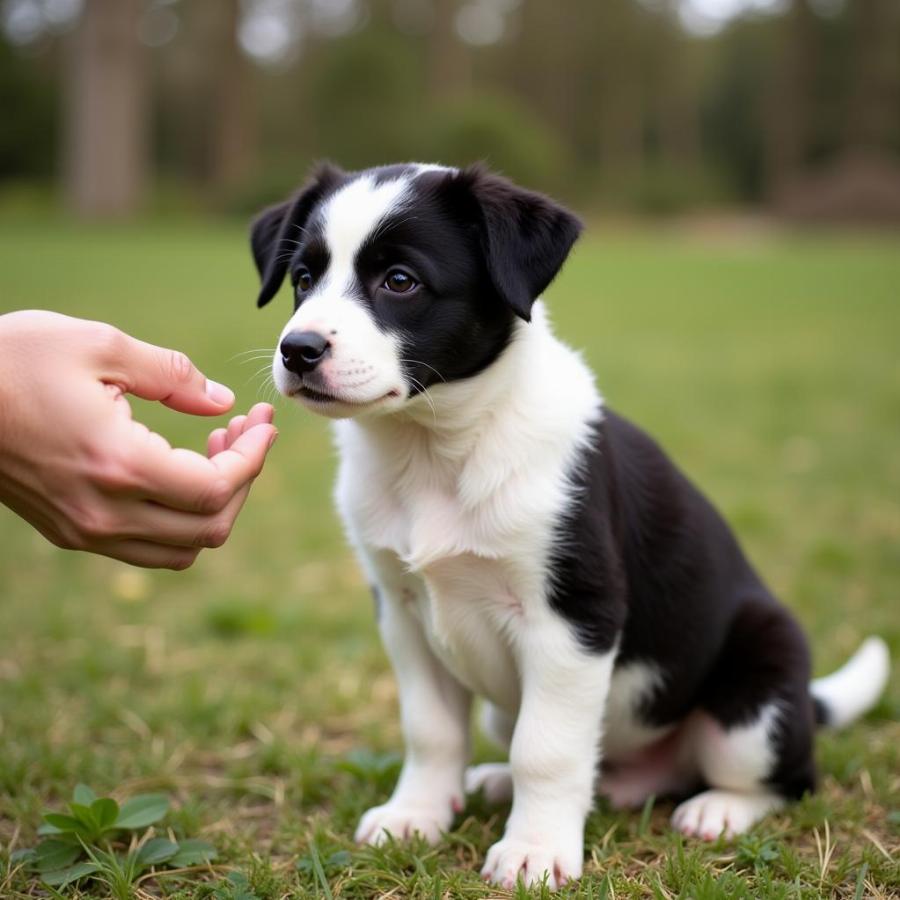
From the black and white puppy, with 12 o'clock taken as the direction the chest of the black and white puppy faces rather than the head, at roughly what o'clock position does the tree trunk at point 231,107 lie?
The tree trunk is roughly at 4 o'clock from the black and white puppy.

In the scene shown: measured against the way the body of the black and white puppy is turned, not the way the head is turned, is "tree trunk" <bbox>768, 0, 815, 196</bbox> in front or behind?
behind

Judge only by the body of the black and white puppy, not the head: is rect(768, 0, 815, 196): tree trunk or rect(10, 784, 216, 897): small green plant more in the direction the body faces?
the small green plant

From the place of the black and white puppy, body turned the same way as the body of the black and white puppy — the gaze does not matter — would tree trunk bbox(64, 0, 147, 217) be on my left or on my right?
on my right

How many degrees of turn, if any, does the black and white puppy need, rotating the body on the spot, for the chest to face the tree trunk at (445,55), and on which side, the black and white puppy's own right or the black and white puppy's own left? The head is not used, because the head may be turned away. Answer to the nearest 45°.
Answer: approximately 135° to the black and white puppy's own right

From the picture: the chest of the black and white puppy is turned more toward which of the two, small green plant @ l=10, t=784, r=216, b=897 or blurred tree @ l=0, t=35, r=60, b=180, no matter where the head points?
the small green plant

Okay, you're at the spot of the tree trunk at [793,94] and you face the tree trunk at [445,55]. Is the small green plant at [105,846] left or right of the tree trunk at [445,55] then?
left

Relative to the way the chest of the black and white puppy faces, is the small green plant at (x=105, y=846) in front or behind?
in front

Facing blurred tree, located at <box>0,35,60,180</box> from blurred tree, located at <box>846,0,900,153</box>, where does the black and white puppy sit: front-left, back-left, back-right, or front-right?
front-left

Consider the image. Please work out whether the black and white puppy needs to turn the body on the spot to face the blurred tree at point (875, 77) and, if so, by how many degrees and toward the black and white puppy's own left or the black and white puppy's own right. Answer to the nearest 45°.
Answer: approximately 135° to the black and white puppy's own right

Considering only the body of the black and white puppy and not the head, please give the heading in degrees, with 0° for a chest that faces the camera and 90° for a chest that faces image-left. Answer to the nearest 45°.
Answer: approximately 45°

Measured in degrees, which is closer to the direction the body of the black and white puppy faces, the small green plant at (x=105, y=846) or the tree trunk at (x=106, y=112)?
the small green plant
